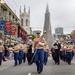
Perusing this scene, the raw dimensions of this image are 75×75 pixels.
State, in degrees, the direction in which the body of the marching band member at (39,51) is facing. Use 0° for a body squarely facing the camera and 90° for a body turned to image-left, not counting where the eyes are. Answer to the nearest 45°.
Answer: approximately 0°

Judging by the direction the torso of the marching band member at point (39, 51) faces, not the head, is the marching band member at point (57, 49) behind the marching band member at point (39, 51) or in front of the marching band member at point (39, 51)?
behind
